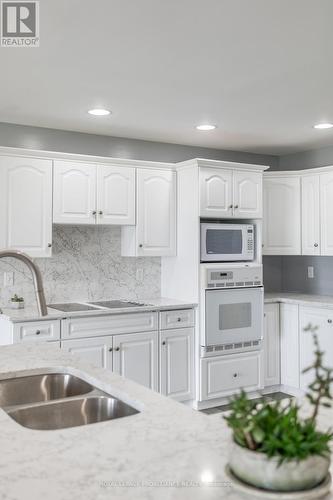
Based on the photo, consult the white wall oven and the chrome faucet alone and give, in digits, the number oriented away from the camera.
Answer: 0

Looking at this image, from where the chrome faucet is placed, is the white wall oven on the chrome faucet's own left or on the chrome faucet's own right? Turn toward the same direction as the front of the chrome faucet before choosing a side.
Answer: on the chrome faucet's own left

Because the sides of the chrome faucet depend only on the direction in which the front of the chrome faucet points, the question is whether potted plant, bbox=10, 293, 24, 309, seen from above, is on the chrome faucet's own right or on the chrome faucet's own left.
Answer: on the chrome faucet's own left

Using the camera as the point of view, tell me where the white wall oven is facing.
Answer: facing the viewer and to the right of the viewer

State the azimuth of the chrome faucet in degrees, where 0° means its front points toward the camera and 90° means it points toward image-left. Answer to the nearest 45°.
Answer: approximately 270°

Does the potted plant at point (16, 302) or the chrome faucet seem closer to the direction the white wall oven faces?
the chrome faucet

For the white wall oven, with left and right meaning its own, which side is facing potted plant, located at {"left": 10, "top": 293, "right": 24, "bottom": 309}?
right

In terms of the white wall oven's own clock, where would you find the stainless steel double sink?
The stainless steel double sink is roughly at 2 o'clock from the white wall oven.
